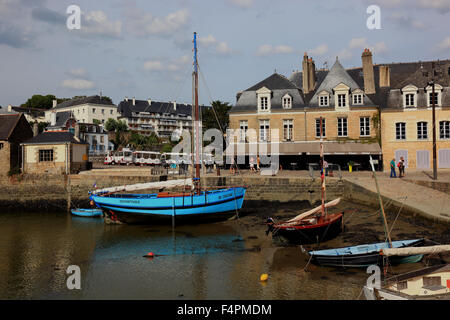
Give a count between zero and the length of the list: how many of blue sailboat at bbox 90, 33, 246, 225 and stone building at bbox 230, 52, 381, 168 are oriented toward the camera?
1

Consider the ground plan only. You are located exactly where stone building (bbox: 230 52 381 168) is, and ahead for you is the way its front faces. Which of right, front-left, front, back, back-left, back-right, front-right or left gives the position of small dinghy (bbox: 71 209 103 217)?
front-right

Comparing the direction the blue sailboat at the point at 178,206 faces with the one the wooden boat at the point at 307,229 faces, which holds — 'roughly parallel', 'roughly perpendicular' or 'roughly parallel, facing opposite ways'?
roughly parallel

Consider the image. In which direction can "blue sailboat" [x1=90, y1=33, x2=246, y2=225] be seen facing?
to the viewer's right

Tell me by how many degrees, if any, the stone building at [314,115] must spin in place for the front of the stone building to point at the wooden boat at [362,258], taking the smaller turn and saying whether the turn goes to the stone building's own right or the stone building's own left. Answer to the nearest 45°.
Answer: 0° — it already faces it

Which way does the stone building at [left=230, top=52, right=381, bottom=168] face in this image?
toward the camera

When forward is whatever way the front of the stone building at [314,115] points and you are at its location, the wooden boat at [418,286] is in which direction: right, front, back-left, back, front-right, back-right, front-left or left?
front

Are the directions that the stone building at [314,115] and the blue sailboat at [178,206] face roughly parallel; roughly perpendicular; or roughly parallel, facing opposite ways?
roughly perpendicular

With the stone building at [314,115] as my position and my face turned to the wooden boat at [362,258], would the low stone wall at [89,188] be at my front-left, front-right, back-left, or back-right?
front-right
